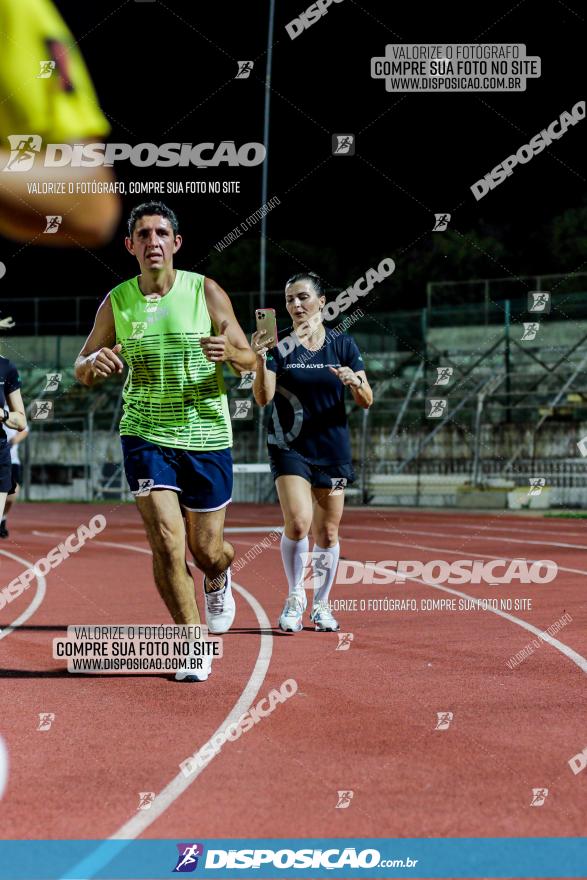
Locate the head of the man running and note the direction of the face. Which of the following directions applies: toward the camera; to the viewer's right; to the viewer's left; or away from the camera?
toward the camera

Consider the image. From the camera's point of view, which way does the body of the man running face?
toward the camera

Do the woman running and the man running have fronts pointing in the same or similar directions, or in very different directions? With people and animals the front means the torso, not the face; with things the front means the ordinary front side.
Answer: same or similar directions

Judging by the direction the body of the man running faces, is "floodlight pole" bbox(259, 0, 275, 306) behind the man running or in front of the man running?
behind

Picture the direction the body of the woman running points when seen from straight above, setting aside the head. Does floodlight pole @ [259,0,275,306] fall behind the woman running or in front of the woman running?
behind

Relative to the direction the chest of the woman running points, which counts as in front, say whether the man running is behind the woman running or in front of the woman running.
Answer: in front

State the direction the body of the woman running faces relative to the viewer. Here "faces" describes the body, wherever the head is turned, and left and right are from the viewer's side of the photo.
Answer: facing the viewer

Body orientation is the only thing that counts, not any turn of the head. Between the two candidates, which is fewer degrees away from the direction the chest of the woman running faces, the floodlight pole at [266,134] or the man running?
the man running

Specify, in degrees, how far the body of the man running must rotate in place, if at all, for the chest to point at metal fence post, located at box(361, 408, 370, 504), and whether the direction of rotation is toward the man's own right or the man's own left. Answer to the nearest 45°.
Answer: approximately 180°

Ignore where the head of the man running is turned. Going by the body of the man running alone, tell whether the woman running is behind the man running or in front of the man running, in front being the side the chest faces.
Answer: behind

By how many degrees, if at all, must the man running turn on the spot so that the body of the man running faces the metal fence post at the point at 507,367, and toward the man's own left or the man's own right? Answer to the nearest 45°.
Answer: approximately 180°
